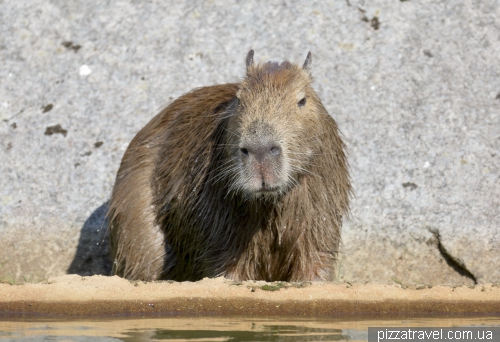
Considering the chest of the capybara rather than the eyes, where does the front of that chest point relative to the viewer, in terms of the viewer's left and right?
facing the viewer and to the right of the viewer
